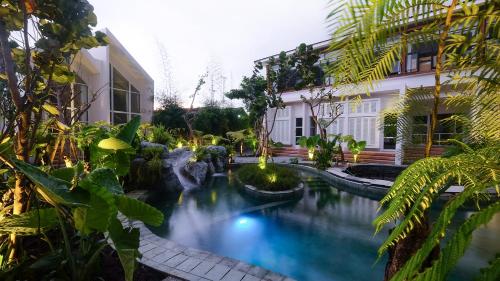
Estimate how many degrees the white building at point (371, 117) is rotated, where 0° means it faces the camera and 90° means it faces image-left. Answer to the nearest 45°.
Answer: approximately 45°

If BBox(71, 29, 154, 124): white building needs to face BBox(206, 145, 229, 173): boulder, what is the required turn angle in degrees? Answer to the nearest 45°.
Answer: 0° — it already faces it

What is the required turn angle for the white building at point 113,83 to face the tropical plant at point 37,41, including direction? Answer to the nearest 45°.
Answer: approximately 45° to its right

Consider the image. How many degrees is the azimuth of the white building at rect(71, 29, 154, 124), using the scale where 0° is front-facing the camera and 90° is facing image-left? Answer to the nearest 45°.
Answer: approximately 315°

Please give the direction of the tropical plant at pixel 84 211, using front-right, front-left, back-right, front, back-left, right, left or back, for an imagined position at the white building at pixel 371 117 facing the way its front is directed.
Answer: front-left

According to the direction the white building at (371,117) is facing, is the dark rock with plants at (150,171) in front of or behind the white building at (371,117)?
in front

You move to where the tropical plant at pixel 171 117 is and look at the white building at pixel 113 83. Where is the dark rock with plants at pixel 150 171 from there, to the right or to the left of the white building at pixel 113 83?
left

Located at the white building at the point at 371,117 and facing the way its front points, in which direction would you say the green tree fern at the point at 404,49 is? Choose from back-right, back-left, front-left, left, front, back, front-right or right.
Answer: front-left

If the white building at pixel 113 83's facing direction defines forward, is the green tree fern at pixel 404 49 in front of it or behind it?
in front
